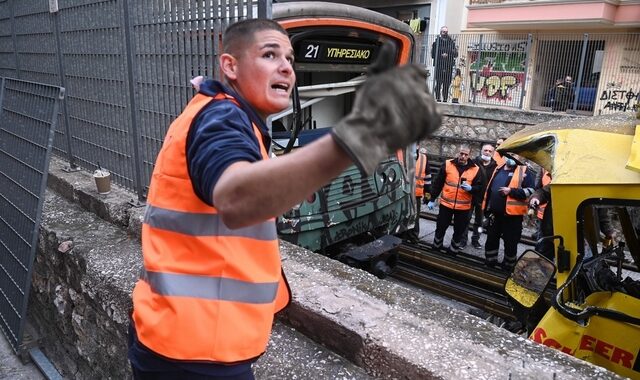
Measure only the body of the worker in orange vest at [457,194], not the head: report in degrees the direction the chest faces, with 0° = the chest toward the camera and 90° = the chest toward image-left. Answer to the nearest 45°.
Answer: approximately 0°
